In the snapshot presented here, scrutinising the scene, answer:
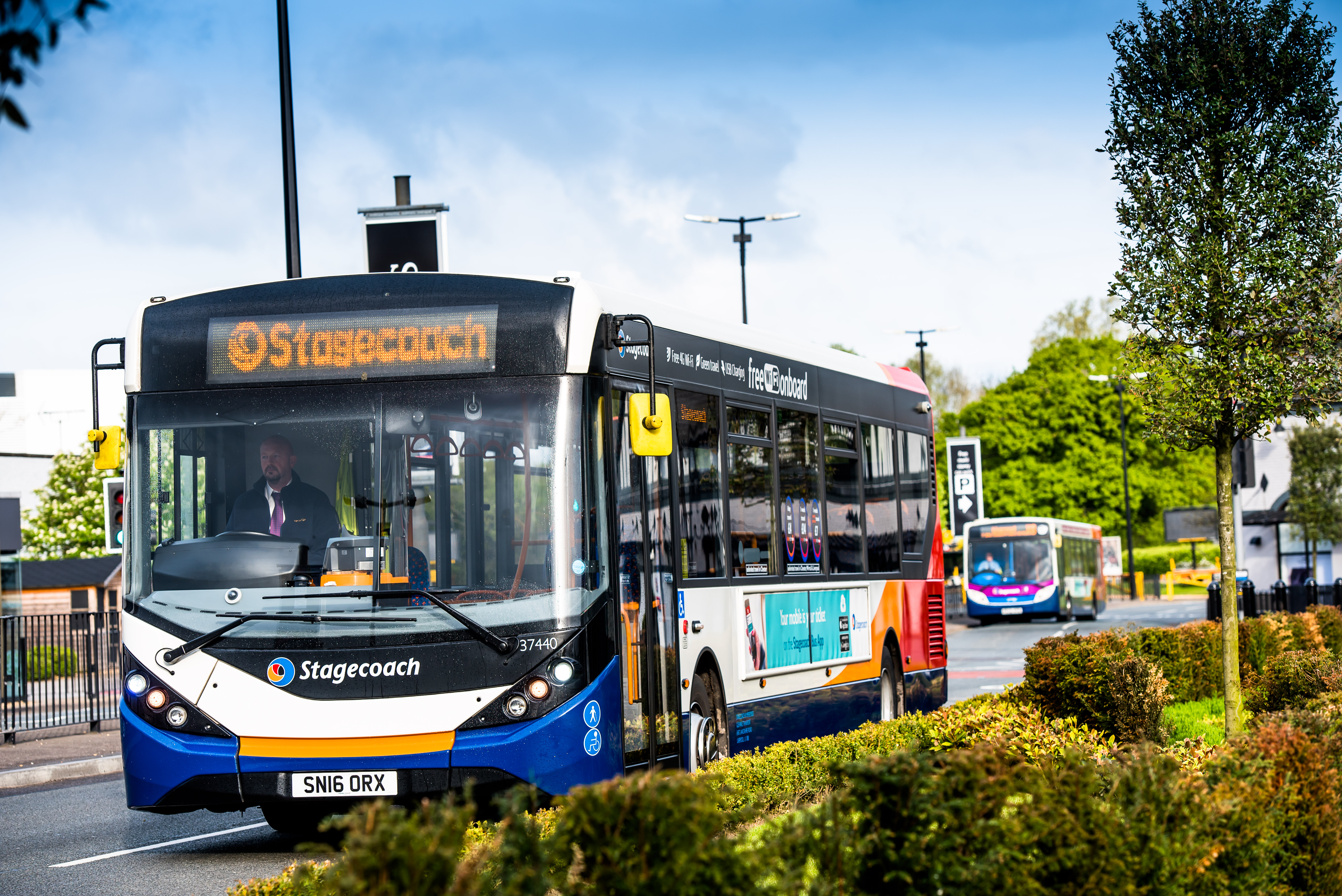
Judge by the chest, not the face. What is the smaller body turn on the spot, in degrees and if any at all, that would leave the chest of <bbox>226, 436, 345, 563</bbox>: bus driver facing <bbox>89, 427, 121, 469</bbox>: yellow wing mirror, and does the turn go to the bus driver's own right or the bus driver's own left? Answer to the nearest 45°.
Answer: approximately 90° to the bus driver's own right

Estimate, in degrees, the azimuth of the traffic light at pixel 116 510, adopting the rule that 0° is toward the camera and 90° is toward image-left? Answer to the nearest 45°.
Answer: approximately 0°

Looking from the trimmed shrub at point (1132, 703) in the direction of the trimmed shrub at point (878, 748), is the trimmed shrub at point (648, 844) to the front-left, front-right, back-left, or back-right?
front-left

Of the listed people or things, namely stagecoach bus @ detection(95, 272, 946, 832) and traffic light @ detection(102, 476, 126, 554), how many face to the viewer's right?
0

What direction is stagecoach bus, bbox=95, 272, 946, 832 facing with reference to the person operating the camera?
facing the viewer and to the left of the viewer

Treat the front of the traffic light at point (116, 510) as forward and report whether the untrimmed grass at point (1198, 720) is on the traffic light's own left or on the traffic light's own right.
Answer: on the traffic light's own left

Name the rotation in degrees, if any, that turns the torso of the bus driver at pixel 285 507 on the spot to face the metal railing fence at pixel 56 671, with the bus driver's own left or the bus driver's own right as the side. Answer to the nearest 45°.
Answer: approximately 135° to the bus driver's own right

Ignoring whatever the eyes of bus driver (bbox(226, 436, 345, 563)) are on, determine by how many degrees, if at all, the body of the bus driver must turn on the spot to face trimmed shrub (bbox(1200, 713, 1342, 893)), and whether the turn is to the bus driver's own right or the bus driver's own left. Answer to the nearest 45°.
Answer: approximately 90° to the bus driver's own left

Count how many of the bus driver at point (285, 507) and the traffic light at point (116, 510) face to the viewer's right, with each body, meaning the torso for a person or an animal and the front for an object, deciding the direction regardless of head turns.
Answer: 0

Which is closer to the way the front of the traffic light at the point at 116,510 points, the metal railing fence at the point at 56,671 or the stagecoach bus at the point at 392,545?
the stagecoach bus

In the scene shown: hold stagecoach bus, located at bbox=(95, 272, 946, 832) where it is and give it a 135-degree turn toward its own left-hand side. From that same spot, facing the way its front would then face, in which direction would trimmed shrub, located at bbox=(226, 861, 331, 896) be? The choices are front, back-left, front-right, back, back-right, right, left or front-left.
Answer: right

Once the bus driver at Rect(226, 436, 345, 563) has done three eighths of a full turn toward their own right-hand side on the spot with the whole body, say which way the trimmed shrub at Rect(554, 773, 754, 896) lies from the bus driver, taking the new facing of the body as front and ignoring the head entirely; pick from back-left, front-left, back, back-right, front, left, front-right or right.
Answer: back

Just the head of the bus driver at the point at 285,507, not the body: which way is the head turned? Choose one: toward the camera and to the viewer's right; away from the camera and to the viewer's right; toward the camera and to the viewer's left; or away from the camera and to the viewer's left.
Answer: toward the camera and to the viewer's left
